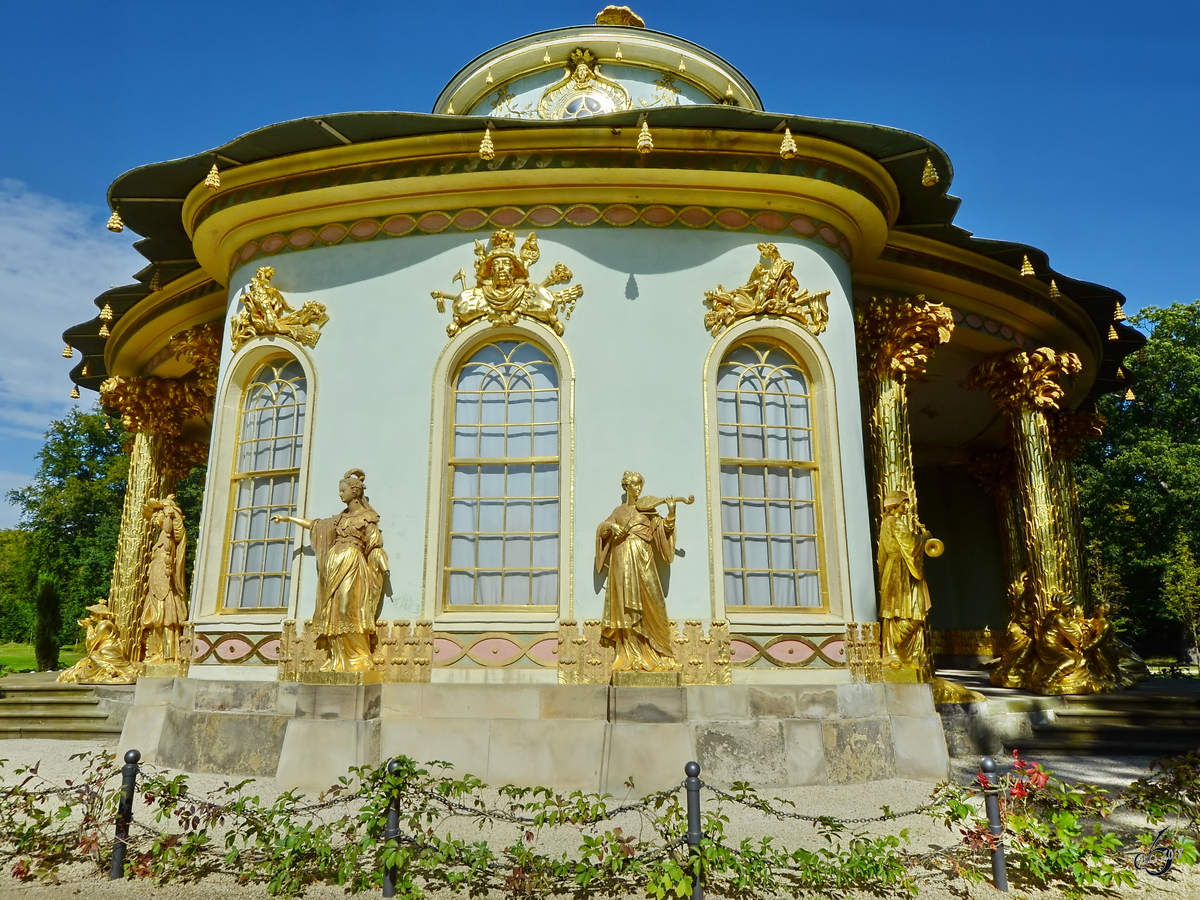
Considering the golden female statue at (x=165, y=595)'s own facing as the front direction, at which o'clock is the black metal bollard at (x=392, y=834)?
The black metal bollard is roughly at 10 o'clock from the golden female statue.

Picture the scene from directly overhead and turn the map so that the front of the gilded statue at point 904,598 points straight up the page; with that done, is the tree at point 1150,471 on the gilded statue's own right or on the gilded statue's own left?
on the gilded statue's own left

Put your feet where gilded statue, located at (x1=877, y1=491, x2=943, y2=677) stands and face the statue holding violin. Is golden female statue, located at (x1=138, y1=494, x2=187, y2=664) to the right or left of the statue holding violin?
right

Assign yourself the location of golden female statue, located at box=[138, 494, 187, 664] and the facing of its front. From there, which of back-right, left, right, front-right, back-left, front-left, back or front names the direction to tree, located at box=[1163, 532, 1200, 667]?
back-left

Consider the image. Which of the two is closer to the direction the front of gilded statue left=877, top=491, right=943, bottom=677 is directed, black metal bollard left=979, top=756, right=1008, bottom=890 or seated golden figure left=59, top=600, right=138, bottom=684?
the black metal bollard

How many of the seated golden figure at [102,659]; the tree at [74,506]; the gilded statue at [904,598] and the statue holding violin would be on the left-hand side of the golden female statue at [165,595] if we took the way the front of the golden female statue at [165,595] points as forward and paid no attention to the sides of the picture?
2

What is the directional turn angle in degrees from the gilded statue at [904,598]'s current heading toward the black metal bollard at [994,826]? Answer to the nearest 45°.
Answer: approximately 45° to its right

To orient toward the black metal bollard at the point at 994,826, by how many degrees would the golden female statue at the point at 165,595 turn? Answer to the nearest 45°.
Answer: approximately 90° to its left

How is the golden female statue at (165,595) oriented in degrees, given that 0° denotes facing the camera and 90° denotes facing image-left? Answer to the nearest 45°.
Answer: approximately 45°

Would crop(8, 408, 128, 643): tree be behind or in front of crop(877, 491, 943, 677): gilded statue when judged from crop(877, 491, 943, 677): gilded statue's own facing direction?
behind

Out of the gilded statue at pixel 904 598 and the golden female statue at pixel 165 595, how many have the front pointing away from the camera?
0

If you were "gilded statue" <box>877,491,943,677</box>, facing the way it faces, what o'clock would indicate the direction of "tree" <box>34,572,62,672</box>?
The tree is roughly at 5 o'clock from the gilded statue.

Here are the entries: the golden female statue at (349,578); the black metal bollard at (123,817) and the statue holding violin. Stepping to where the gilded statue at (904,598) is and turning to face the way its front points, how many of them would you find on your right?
3
